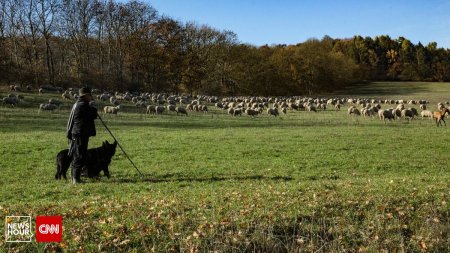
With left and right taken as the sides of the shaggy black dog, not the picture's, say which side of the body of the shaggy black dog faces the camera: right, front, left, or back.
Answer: right

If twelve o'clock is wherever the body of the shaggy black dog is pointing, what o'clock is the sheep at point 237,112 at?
The sheep is roughly at 10 o'clock from the shaggy black dog.

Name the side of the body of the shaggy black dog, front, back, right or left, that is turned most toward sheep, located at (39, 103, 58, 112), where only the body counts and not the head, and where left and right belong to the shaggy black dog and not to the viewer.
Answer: left

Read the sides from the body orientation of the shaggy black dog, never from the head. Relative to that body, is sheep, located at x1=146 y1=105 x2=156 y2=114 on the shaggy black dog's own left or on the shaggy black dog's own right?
on the shaggy black dog's own left
